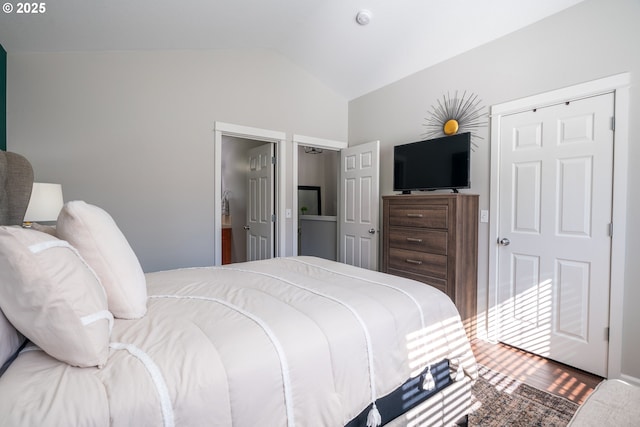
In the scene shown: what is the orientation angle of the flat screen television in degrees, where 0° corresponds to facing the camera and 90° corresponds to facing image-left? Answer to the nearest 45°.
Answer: approximately 45°

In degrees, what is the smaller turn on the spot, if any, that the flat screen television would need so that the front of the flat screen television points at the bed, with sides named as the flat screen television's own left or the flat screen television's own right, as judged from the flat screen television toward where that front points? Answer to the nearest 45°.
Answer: approximately 45° to the flat screen television's own left

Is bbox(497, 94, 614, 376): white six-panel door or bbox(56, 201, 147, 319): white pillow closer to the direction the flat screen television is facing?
the white pillow

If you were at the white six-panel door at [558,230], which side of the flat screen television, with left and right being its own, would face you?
left

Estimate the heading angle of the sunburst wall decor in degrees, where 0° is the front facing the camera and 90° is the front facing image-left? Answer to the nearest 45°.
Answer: approximately 45°

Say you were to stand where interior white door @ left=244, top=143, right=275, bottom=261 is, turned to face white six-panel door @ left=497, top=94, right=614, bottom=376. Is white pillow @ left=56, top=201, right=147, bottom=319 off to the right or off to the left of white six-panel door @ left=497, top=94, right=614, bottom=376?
right

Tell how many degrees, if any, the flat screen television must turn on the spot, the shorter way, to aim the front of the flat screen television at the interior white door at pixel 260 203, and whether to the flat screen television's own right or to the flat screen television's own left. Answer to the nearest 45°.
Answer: approximately 45° to the flat screen television's own right

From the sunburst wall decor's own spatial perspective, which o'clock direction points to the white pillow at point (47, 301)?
The white pillow is roughly at 11 o'clock from the sunburst wall decor.

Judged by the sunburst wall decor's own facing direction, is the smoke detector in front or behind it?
in front

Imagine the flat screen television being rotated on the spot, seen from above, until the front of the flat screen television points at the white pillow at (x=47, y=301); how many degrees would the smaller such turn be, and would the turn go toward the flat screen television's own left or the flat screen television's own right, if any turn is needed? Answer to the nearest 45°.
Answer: approximately 45° to the flat screen television's own left
